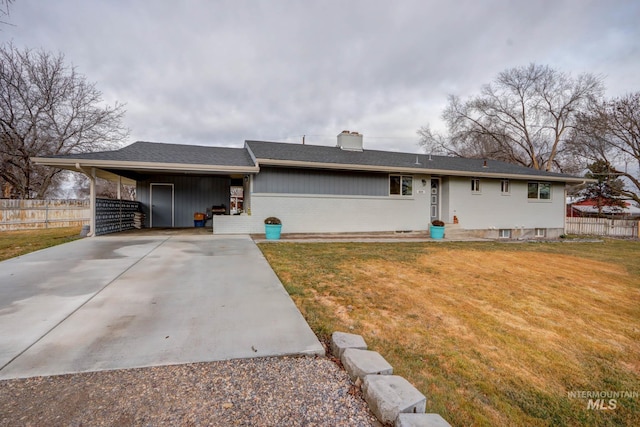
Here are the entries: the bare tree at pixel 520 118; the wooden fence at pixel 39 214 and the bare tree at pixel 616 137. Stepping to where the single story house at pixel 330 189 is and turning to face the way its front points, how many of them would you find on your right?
1

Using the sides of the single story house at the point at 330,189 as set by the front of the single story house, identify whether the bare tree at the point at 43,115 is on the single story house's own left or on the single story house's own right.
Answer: on the single story house's own right

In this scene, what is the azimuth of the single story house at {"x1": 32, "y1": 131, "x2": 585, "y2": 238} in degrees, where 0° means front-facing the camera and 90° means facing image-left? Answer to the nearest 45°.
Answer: approximately 0°

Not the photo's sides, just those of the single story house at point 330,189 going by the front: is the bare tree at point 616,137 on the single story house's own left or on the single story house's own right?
on the single story house's own left

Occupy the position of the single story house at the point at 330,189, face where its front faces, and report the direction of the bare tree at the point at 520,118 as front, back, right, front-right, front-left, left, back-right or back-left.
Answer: back-left

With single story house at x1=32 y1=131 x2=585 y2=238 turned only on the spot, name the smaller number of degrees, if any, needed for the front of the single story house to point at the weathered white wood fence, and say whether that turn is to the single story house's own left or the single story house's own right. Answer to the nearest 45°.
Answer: approximately 90° to the single story house's own left

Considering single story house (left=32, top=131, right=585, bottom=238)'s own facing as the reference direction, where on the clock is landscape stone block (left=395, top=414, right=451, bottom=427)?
The landscape stone block is roughly at 12 o'clock from the single story house.

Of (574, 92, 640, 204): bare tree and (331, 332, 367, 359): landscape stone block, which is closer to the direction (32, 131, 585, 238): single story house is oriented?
the landscape stone block

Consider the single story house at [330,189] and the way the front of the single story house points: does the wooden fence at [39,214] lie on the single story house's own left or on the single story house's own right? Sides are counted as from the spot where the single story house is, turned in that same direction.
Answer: on the single story house's own right

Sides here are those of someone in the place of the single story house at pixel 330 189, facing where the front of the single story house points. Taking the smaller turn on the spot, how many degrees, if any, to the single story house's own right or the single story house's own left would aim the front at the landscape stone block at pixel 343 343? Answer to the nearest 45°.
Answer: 0° — it already faces it
